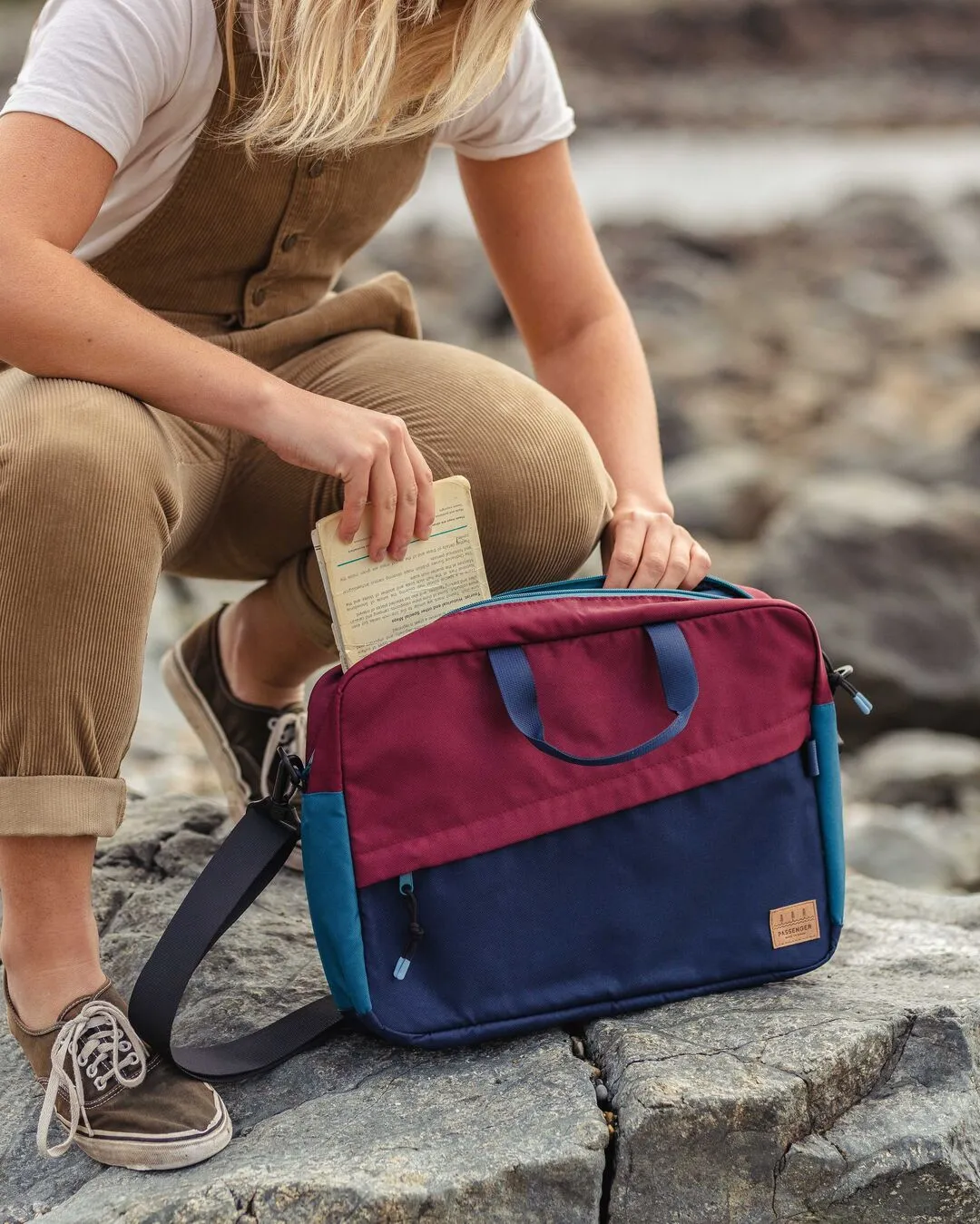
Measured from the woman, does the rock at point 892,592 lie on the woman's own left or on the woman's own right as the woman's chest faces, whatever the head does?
on the woman's own left

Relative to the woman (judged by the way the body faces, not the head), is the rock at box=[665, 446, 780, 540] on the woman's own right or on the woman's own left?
on the woman's own left

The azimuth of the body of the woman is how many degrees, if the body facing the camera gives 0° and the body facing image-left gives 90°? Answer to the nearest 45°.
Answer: approximately 315°

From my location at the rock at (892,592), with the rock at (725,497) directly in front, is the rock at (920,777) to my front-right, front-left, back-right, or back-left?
back-left

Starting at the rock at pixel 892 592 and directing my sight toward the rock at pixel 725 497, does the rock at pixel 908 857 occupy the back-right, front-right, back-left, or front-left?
back-left

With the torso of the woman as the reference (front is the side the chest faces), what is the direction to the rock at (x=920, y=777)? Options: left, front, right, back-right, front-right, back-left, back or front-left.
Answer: left
